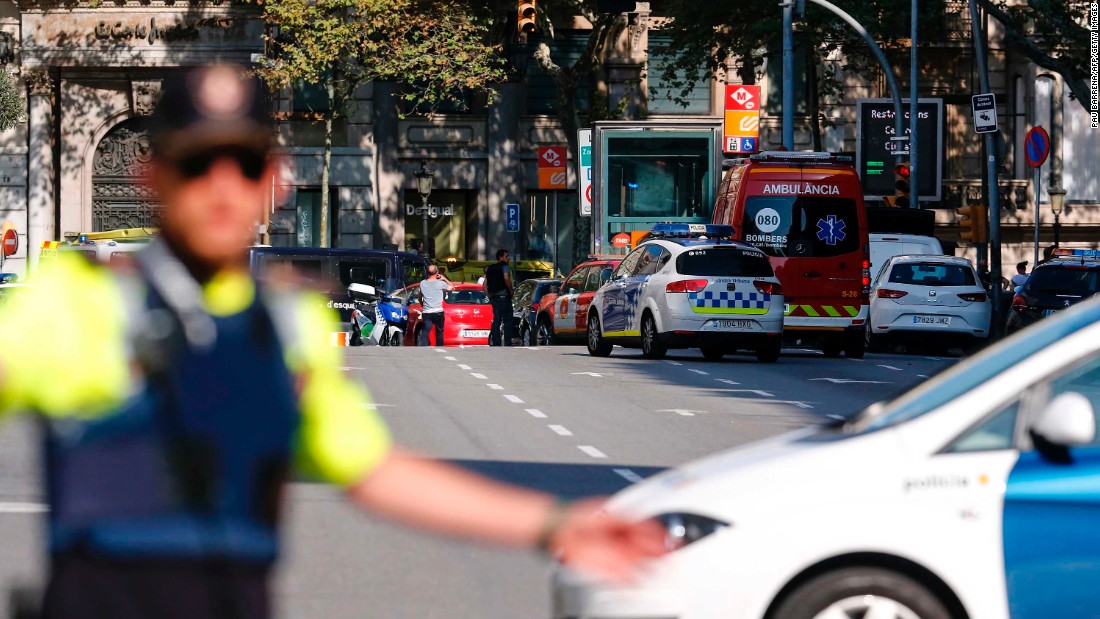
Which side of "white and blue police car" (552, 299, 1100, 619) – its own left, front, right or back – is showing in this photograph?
left

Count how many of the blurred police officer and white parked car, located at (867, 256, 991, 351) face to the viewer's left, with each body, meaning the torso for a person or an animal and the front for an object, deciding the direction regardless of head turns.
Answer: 0

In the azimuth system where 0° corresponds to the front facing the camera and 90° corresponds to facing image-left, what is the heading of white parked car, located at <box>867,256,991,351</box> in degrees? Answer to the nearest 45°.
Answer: approximately 180°

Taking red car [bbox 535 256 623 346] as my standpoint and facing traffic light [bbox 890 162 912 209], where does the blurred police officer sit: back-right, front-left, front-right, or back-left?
back-right

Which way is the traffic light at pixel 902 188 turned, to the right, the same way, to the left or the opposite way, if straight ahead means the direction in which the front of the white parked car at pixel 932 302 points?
the opposite way

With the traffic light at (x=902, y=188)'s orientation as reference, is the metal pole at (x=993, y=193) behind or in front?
in front

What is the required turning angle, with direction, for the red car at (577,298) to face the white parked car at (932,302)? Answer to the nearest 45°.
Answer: approximately 135° to its right

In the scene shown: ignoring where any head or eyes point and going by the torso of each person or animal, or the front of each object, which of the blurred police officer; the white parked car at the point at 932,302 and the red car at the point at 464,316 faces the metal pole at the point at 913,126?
the white parked car

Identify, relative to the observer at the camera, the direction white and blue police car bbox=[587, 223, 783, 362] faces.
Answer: facing away from the viewer and to the left of the viewer

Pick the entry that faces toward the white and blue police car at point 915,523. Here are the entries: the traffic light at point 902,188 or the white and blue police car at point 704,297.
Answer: the traffic light
